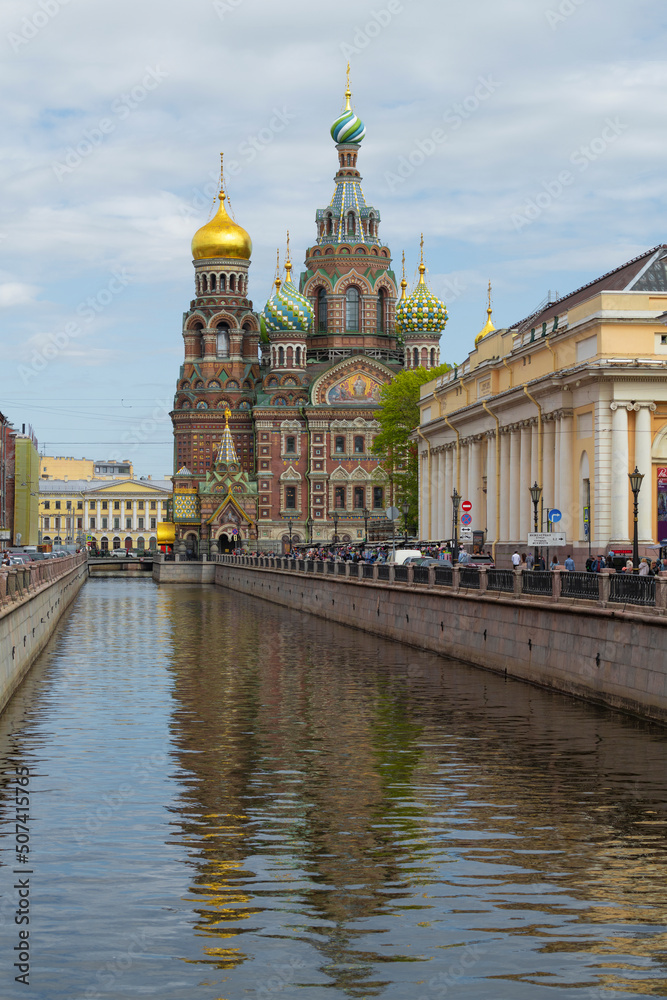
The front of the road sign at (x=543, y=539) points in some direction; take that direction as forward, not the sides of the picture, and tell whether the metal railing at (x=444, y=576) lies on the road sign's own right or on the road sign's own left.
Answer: on the road sign's own right

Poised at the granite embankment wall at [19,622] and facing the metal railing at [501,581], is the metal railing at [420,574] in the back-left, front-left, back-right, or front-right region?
front-left

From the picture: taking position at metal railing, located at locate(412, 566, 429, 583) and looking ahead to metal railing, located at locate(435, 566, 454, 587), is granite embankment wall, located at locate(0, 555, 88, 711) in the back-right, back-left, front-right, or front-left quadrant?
front-right

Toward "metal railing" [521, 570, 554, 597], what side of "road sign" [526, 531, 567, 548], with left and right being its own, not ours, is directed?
front

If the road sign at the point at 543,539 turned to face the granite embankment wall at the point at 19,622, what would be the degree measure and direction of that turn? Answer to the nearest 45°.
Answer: approximately 45° to its right

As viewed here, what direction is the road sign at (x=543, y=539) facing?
toward the camera

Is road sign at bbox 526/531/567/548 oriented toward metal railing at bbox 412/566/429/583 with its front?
no

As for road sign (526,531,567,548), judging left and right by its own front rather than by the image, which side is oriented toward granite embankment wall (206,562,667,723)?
front

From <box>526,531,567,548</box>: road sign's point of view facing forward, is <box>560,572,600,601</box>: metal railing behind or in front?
in front

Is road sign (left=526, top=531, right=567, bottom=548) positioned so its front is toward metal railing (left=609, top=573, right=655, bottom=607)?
yes
